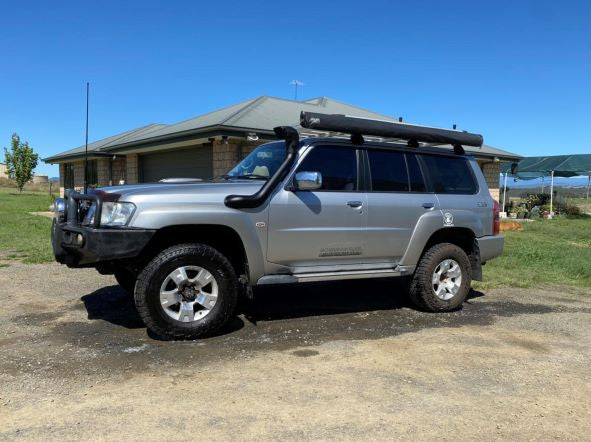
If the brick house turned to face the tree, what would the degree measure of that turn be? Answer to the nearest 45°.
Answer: approximately 90° to its right

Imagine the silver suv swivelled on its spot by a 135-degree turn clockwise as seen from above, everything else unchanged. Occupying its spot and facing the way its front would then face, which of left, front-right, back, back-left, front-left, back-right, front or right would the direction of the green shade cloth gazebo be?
front-right

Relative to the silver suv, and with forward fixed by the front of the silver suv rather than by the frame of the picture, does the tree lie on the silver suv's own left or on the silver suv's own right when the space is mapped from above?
on the silver suv's own right

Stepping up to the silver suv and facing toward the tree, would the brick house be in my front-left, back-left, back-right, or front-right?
front-right

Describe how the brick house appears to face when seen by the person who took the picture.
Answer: facing the viewer and to the left of the viewer

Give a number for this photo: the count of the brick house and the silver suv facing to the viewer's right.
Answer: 0
